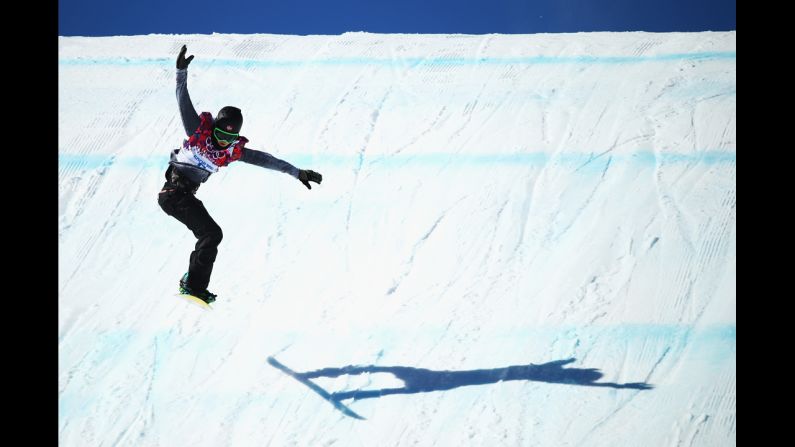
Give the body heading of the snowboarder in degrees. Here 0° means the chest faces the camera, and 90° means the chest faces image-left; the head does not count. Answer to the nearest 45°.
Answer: approximately 315°
